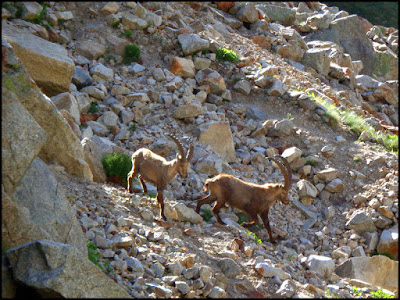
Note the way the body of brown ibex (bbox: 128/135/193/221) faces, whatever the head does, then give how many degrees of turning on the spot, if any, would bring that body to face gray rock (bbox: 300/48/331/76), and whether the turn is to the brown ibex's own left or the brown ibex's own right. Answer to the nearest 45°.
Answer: approximately 90° to the brown ibex's own left

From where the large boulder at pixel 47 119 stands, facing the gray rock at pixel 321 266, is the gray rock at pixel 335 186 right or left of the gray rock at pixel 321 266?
left

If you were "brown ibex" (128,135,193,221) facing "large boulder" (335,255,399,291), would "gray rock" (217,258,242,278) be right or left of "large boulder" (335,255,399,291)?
right

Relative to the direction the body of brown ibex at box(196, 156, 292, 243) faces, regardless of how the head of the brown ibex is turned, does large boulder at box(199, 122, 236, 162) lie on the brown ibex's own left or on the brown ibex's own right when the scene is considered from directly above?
on the brown ibex's own left

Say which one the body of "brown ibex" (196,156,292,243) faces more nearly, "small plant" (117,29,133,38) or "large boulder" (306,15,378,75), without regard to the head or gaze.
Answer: the large boulder

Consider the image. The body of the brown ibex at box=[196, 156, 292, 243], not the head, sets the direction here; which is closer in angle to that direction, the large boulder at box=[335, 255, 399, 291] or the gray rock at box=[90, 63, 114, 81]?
the large boulder

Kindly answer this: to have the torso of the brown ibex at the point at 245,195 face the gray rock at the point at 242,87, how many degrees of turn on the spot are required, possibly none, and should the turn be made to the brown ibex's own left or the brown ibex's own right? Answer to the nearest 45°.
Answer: approximately 90° to the brown ibex's own left

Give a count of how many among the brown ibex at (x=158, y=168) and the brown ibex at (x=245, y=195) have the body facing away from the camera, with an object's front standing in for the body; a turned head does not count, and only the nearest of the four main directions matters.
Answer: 0

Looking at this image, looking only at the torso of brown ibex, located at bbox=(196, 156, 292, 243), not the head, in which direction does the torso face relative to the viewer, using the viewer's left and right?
facing to the right of the viewer

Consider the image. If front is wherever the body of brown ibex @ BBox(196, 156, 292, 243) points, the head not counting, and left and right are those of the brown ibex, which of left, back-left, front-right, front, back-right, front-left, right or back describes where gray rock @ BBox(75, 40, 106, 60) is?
back-left
